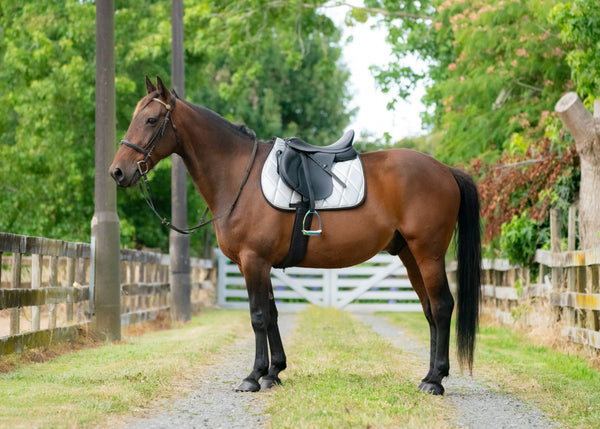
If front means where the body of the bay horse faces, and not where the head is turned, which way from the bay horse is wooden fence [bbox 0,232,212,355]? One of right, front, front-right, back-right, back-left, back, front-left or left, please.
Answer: front-right

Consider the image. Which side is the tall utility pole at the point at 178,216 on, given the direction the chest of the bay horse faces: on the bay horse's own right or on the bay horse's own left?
on the bay horse's own right

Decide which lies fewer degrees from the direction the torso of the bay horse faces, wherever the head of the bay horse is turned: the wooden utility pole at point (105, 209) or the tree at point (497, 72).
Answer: the wooden utility pole

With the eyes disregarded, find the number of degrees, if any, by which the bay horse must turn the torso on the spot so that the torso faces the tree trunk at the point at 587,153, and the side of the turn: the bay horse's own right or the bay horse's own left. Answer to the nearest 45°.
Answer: approximately 135° to the bay horse's own right

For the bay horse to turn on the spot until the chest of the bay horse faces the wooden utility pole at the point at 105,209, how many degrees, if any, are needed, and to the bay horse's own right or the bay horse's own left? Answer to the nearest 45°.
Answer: approximately 45° to the bay horse's own right

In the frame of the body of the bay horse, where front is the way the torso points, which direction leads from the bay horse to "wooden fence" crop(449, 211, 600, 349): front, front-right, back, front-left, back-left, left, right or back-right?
back-right

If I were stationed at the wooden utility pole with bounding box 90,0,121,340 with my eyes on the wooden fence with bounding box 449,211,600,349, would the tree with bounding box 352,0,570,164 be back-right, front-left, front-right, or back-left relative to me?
front-left

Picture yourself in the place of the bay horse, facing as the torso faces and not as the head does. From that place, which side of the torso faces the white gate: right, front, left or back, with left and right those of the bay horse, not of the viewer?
right

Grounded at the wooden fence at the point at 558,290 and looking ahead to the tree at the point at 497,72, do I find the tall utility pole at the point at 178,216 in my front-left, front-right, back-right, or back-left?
front-left

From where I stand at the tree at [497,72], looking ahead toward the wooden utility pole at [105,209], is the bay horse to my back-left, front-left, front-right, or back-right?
front-left

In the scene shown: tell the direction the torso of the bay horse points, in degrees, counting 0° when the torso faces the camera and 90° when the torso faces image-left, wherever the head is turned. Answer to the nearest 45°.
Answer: approximately 90°
